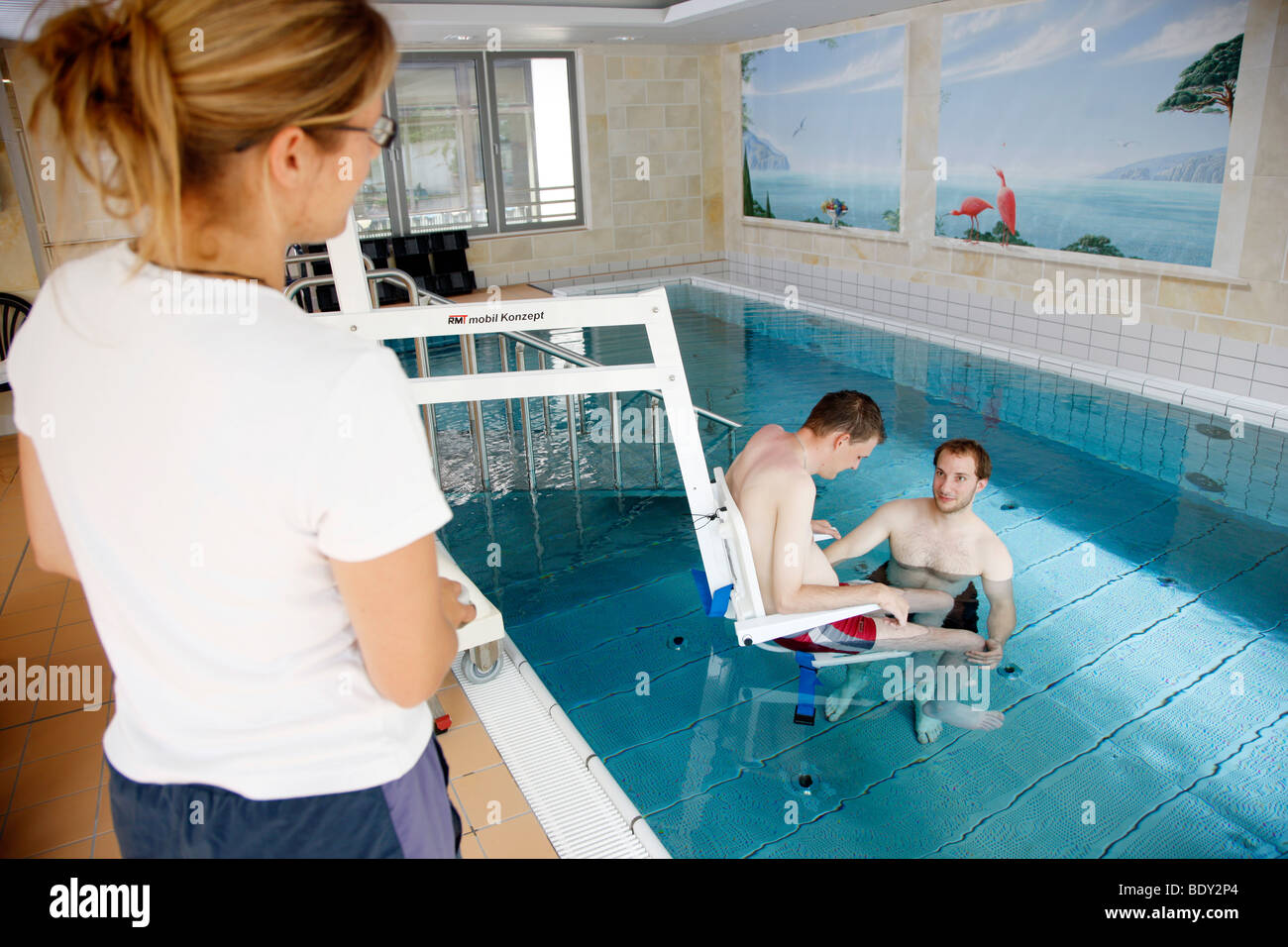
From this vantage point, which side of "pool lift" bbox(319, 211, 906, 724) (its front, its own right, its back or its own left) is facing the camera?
right

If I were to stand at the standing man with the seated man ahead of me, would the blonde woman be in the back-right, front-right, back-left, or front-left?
front-left

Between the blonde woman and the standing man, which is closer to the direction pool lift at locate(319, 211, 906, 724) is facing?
the standing man

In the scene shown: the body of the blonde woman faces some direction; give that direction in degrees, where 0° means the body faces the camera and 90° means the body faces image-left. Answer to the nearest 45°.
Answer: approximately 225°

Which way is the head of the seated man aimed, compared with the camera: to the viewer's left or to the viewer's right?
to the viewer's right

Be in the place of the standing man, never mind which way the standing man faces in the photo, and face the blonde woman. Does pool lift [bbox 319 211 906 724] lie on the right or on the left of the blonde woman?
right

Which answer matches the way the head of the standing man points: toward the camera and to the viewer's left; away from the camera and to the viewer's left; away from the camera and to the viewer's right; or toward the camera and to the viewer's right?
toward the camera and to the viewer's left

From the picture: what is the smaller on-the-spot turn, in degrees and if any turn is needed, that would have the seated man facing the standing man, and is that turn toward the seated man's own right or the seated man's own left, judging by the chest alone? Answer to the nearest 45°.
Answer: approximately 45° to the seated man's own left

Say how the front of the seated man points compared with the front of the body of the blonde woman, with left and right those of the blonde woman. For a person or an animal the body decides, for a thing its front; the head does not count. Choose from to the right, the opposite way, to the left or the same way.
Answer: to the right

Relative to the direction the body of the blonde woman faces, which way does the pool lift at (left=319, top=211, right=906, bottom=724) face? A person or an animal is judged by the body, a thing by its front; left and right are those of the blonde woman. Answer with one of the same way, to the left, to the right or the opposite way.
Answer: to the right

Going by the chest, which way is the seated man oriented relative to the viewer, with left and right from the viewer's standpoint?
facing to the right of the viewer

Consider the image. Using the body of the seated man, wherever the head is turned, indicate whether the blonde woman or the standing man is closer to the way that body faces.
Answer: the standing man
